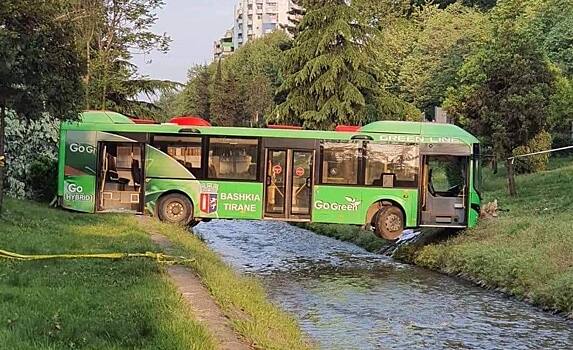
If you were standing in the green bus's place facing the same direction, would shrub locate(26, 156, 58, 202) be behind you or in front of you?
behind

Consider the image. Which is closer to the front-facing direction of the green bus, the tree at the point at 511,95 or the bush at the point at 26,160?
the tree

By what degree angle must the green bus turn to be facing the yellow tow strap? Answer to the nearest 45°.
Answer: approximately 90° to its right

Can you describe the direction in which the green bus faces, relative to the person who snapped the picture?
facing to the right of the viewer

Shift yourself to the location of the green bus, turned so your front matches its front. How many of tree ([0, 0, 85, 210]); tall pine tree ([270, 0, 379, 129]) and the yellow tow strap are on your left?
1

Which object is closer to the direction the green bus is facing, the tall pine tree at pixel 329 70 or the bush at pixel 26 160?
the tall pine tree

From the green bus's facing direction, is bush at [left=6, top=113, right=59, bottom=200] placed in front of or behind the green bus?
behind

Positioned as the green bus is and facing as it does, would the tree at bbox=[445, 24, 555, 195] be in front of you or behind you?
in front

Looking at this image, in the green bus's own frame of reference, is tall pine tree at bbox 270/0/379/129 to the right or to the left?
on its left
